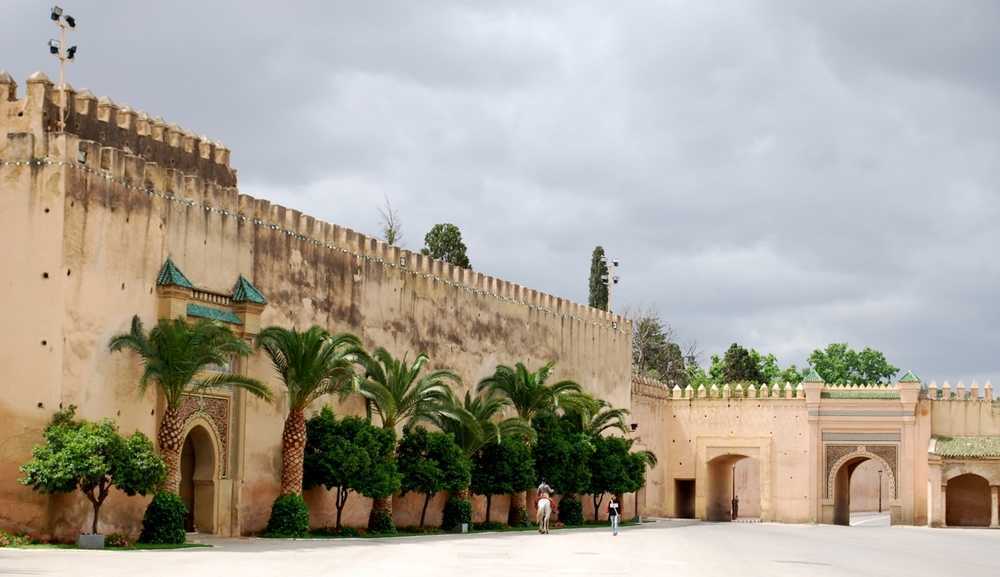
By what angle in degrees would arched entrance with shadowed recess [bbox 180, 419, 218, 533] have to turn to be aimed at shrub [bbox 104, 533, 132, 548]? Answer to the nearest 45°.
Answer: approximately 45° to its right

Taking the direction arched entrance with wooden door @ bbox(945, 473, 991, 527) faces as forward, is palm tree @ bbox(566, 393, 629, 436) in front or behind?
in front

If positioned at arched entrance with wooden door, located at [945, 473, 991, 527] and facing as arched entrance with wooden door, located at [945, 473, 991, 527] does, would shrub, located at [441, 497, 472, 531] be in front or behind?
in front

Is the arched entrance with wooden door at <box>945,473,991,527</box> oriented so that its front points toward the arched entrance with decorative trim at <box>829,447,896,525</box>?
no

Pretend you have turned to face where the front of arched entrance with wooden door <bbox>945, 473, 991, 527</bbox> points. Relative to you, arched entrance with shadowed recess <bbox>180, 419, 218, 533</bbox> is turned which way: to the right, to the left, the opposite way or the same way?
to the left

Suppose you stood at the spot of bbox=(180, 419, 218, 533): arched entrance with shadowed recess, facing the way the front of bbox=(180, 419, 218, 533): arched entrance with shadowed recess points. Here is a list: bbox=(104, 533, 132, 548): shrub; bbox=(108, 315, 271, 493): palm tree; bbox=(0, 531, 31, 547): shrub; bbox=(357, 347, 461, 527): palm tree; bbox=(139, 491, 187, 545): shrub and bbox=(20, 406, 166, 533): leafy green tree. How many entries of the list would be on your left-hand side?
1

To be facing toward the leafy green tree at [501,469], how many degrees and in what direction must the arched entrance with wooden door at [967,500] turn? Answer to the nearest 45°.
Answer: approximately 45° to its right

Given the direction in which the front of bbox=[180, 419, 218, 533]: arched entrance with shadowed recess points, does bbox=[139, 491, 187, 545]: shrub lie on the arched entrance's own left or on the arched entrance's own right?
on the arched entrance's own right

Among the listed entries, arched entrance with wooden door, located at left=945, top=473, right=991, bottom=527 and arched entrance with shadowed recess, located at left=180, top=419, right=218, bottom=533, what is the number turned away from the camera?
0

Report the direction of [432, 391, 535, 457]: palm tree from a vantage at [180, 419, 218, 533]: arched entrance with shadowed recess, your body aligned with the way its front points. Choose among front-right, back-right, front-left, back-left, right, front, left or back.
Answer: left

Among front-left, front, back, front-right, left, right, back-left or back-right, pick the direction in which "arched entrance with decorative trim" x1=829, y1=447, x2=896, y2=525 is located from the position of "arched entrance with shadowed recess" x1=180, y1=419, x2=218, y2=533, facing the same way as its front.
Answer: left

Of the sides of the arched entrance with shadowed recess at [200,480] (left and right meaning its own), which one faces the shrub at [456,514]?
left

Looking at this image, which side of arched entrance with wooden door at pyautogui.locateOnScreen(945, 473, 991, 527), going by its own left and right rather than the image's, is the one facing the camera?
front

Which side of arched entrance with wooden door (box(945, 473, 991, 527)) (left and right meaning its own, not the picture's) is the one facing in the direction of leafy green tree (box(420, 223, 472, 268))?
right

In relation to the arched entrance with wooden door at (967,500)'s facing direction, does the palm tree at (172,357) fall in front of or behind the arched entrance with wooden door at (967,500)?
in front
